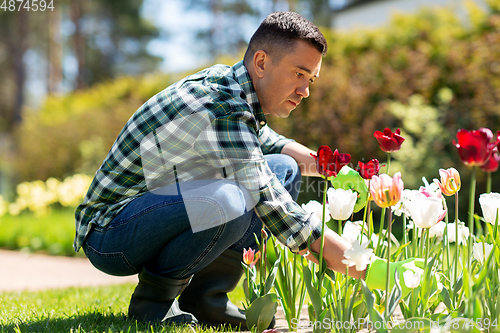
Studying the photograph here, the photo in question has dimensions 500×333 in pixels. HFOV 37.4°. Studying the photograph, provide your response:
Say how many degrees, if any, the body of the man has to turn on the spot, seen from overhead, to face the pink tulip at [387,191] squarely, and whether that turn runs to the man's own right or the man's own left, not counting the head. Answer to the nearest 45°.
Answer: approximately 45° to the man's own right

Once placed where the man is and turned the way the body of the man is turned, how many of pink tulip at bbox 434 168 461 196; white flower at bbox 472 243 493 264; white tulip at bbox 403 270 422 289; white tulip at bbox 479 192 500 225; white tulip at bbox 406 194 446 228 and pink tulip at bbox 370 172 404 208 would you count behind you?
0

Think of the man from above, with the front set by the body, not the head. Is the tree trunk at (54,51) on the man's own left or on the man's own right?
on the man's own left

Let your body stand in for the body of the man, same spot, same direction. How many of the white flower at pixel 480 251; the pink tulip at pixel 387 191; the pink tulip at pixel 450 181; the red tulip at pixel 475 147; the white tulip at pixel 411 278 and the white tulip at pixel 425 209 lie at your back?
0

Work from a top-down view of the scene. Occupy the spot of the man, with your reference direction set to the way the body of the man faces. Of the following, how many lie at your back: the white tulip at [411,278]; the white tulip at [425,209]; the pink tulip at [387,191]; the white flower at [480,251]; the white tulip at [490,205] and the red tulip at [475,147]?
0

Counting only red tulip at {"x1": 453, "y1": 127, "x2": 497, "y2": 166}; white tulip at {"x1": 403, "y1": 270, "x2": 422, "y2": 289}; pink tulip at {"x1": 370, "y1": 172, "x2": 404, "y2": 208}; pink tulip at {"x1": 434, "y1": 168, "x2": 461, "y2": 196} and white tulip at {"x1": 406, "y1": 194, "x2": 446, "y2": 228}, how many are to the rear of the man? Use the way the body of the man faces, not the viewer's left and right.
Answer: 0

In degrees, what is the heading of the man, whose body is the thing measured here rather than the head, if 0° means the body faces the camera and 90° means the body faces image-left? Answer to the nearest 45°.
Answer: approximately 270°
